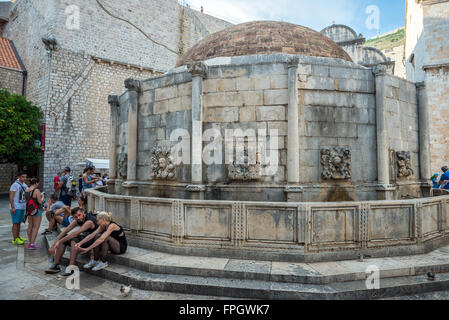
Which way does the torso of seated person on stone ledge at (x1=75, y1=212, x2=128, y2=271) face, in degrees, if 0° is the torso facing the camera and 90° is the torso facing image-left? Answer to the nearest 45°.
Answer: approximately 45°

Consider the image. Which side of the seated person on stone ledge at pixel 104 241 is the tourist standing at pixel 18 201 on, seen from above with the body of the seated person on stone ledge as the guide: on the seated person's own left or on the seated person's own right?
on the seated person's own right

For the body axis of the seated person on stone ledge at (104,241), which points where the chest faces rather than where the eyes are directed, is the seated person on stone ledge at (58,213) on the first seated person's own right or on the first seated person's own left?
on the first seated person's own right
